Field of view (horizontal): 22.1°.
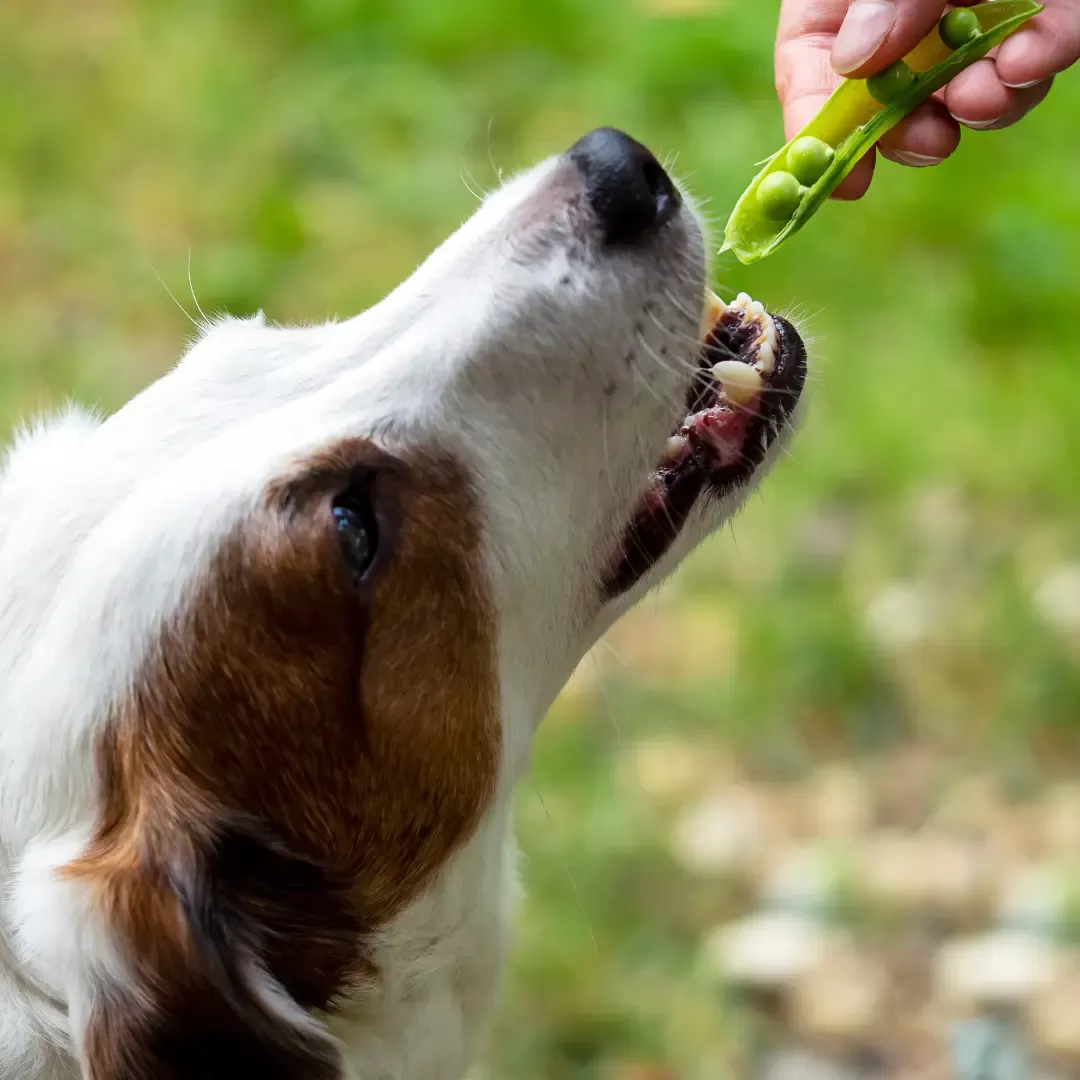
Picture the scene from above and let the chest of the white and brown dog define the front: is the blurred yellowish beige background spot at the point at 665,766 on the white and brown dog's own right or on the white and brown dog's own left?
on the white and brown dog's own left

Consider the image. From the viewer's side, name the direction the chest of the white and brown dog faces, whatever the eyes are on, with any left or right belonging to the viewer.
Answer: facing to the right of the viewer

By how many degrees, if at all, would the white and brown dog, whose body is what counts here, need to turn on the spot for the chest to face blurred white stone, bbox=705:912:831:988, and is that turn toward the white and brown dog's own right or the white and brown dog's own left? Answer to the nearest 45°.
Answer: approximately 45° to the white and brown dog's own left

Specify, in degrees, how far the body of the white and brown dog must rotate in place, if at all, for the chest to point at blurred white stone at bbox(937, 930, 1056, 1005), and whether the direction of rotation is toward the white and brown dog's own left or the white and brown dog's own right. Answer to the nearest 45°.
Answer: approximately 45° to the white and brown dog's own left

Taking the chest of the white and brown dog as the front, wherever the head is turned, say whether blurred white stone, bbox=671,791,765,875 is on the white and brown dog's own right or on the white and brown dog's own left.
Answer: on the white and brown dog's own left
